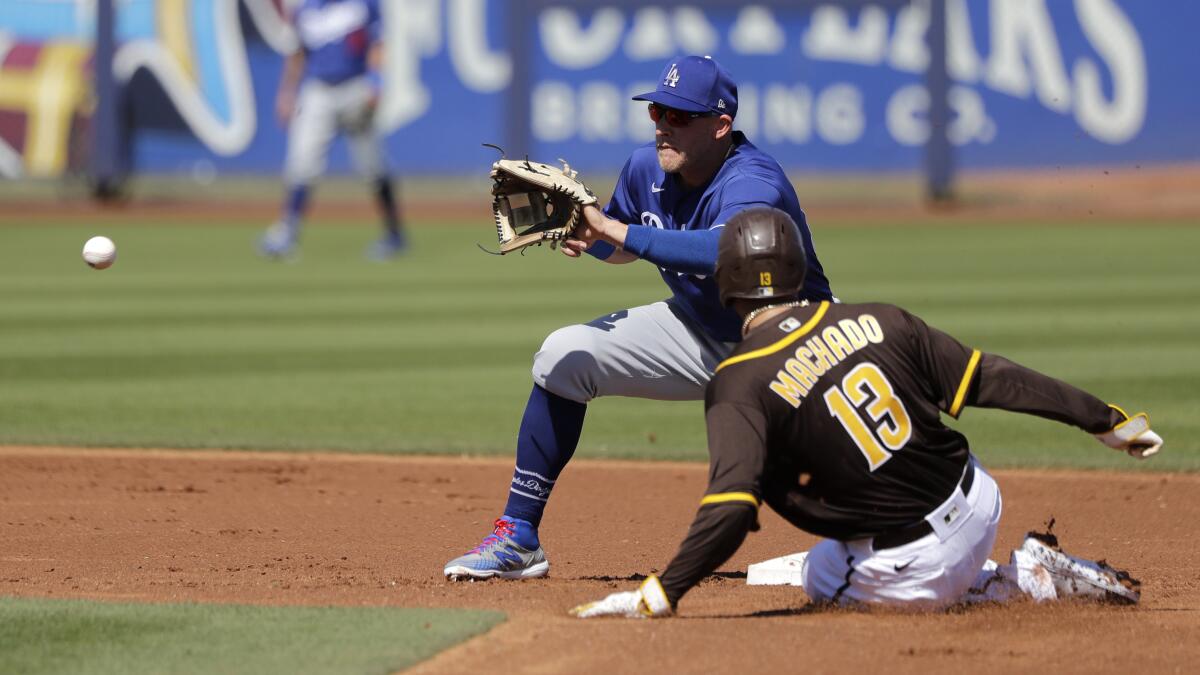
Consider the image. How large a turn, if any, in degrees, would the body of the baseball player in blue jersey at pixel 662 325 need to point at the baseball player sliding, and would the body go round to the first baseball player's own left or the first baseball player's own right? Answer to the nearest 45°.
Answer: approximately 90° to the first baseball player's own left

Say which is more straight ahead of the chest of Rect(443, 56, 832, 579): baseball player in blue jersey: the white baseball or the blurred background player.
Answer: the white baseball

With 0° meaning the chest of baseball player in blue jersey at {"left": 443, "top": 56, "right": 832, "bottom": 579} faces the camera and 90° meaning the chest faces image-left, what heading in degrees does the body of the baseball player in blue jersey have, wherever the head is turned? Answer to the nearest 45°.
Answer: approximately 45°

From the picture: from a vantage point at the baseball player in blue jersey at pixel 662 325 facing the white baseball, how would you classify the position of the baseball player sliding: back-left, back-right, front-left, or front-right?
back-left

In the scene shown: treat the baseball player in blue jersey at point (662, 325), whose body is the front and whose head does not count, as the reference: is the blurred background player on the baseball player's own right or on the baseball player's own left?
on the baseball player's own right
